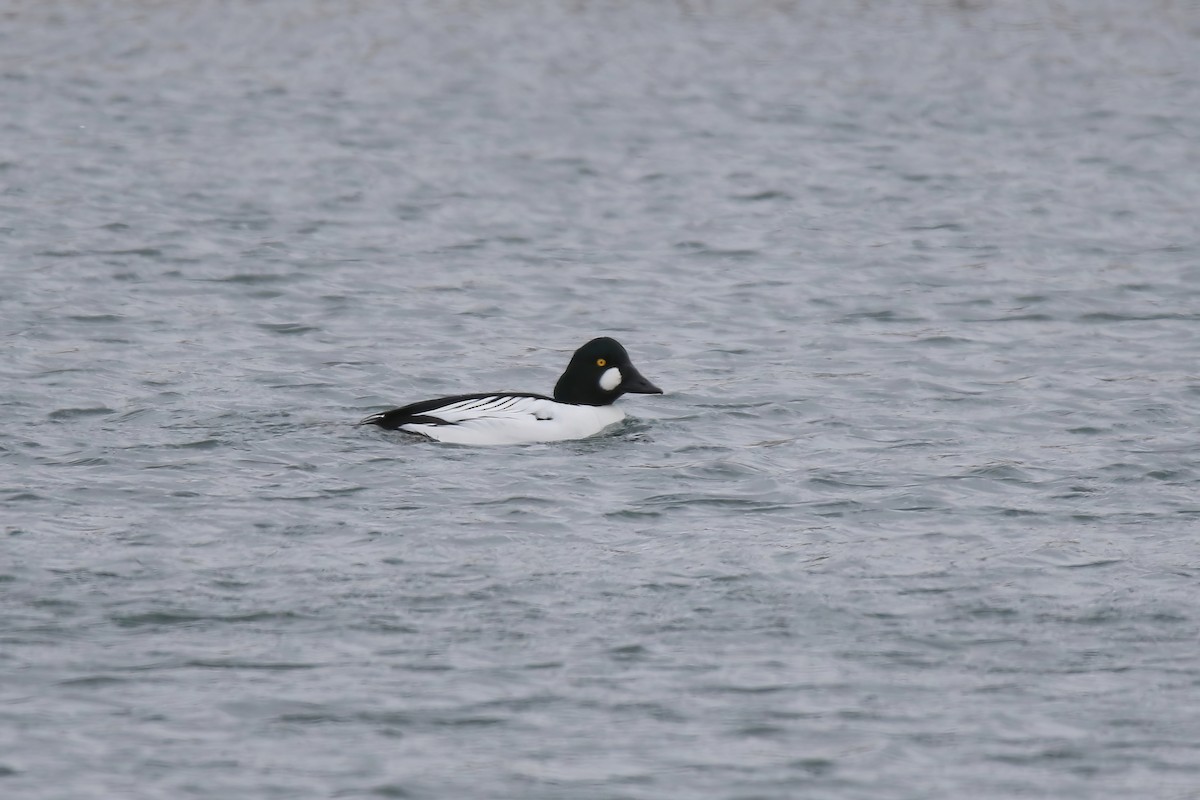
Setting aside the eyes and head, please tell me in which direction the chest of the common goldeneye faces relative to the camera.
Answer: to the viewer's right
